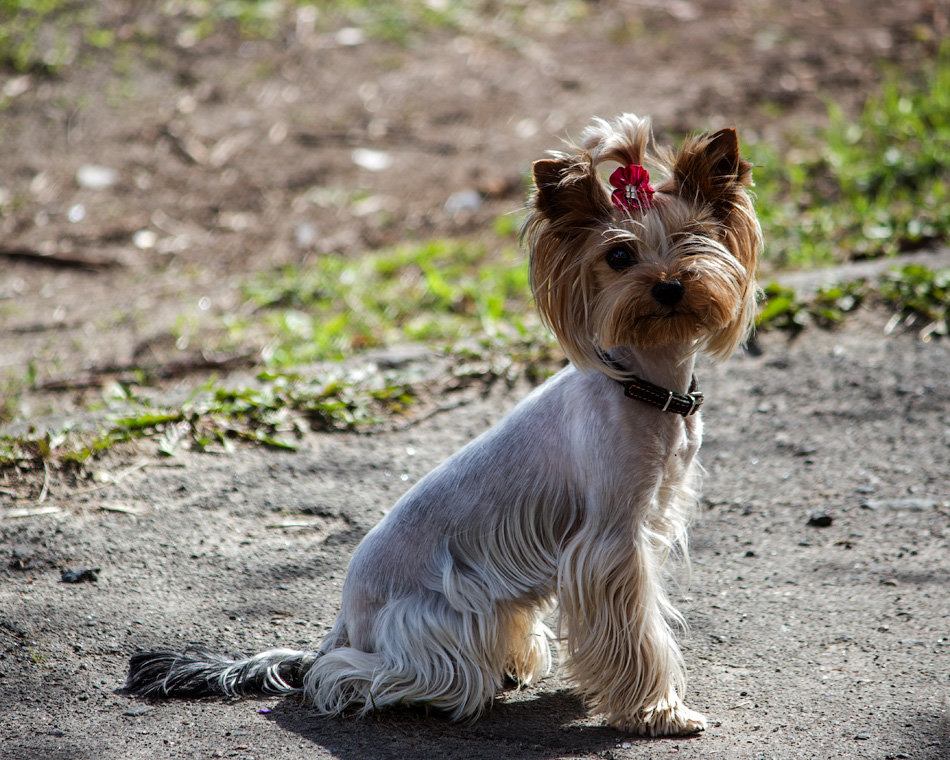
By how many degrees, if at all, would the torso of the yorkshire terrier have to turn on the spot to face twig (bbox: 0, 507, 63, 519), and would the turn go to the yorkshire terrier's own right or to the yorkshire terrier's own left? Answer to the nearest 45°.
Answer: approximately 135° to the yorkshire terrier's own left

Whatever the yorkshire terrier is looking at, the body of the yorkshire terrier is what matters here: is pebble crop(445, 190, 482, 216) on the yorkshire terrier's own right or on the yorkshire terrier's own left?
on the yorkshire terrier's own left

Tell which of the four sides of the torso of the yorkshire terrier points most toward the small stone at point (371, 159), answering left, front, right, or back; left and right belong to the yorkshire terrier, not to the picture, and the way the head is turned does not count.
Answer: left

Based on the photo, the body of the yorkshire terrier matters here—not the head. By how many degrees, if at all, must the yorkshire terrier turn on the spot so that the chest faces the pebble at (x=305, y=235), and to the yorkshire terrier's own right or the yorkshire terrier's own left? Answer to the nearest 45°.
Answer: approximately 90° to the yorkshire terrier's own left

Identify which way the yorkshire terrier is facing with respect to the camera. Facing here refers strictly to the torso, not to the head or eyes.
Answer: to the viewer's right
